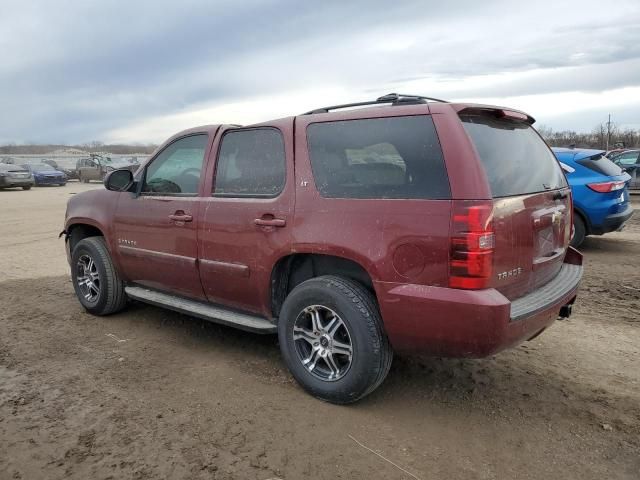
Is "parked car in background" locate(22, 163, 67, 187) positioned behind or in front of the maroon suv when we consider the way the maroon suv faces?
in front

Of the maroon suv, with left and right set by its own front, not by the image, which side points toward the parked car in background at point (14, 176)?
front

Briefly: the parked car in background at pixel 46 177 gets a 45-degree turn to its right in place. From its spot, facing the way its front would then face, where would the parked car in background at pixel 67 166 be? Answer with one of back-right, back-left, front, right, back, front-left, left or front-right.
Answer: back

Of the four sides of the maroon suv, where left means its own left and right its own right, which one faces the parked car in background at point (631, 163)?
right

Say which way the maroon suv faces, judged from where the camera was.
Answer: facing away from the viewer and to the left of the viewer

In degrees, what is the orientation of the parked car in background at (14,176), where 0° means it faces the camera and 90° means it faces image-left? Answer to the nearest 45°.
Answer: approximately 315°
